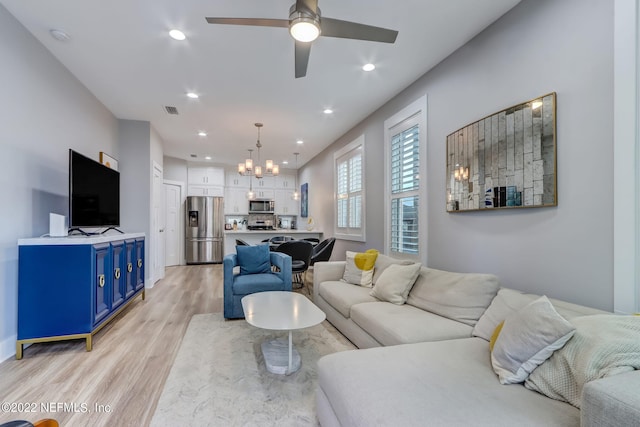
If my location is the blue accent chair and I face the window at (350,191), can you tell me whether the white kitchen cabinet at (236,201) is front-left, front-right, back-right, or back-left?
front-left

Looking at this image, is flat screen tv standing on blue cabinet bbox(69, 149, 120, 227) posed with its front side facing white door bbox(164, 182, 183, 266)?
no

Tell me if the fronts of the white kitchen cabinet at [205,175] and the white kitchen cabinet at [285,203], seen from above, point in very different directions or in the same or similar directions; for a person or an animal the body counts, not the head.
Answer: same or similar directions

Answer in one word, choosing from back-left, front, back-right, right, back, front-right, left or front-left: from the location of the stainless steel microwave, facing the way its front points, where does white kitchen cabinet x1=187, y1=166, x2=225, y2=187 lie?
right

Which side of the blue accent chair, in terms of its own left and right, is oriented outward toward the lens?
front

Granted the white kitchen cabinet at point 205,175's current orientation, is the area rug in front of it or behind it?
in front

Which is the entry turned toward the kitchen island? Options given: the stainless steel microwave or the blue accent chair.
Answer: the stainless steel microwave

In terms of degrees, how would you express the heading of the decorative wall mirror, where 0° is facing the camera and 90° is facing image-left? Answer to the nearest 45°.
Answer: approximately 45°

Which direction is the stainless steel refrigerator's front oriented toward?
toward the camera

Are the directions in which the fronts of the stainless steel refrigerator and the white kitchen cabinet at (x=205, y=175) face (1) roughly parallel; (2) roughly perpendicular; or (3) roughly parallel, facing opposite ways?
roughly parallel

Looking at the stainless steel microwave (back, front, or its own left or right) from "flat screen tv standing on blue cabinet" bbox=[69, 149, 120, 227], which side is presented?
front

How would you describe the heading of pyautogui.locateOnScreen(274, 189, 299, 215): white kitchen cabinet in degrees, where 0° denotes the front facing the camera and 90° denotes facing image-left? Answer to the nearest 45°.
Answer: approximately 0°

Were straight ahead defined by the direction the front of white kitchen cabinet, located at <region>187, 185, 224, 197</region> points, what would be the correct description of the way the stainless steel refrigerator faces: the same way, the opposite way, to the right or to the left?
the same way

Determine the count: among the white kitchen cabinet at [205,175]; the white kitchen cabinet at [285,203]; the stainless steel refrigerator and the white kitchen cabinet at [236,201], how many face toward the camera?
4

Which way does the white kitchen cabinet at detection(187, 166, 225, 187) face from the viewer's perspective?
toward the camera

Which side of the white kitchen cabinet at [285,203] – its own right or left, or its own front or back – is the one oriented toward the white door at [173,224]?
right

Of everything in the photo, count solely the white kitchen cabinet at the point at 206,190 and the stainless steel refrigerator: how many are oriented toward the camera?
2

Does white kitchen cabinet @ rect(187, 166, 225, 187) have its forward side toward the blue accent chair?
yes

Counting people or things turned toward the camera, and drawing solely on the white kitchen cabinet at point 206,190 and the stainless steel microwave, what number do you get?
2

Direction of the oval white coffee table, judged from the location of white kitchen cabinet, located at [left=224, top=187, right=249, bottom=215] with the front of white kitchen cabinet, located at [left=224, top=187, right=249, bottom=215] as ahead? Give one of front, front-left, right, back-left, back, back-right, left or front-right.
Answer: front
